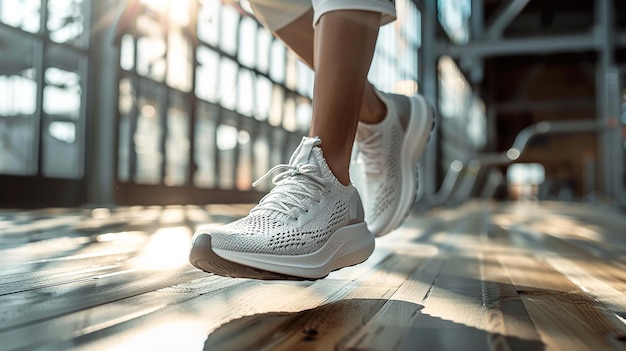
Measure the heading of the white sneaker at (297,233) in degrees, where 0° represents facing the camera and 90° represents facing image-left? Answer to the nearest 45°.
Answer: approximately 45°

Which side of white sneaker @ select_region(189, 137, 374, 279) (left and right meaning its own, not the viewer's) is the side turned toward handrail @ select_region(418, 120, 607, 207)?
back

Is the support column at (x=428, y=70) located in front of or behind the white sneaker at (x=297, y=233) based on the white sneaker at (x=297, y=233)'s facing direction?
behind

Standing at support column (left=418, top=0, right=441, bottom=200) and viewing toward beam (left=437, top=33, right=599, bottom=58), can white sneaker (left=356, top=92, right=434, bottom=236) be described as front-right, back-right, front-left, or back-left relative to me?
back-right

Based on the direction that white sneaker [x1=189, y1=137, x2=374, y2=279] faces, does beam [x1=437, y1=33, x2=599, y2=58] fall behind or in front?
behind
